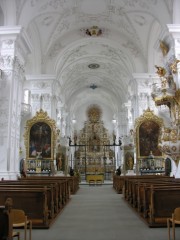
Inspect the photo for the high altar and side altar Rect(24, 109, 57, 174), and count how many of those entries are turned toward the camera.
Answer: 2

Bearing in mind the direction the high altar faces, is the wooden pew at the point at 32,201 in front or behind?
in front

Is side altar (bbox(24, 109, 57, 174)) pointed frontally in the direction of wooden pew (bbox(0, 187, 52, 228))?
yes

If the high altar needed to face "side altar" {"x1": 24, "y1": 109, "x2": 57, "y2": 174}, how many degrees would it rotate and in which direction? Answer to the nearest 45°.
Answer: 0° — it already faces it

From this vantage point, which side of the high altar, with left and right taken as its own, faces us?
front

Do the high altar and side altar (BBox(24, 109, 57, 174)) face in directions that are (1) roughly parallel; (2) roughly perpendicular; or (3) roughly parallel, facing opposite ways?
roughly parallel

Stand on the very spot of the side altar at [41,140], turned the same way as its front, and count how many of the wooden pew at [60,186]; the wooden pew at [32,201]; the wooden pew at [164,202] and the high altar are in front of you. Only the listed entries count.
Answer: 3

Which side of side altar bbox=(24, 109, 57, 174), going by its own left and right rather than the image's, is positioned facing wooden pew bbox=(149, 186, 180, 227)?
front

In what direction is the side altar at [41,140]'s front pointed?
toward the camera

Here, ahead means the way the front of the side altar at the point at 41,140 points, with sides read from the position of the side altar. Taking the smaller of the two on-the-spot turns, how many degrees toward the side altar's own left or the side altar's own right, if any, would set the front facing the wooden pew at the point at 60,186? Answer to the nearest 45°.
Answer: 0° — it already faces it

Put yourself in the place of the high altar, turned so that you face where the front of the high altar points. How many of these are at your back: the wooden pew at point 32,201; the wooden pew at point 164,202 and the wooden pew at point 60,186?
0

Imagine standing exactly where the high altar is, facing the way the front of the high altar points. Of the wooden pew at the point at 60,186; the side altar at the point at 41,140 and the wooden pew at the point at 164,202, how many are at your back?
0

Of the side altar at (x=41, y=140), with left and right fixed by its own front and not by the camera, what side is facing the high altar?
back
